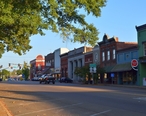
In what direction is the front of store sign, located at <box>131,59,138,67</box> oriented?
toward the camera

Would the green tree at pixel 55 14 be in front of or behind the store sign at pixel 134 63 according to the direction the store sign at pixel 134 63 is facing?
in front
